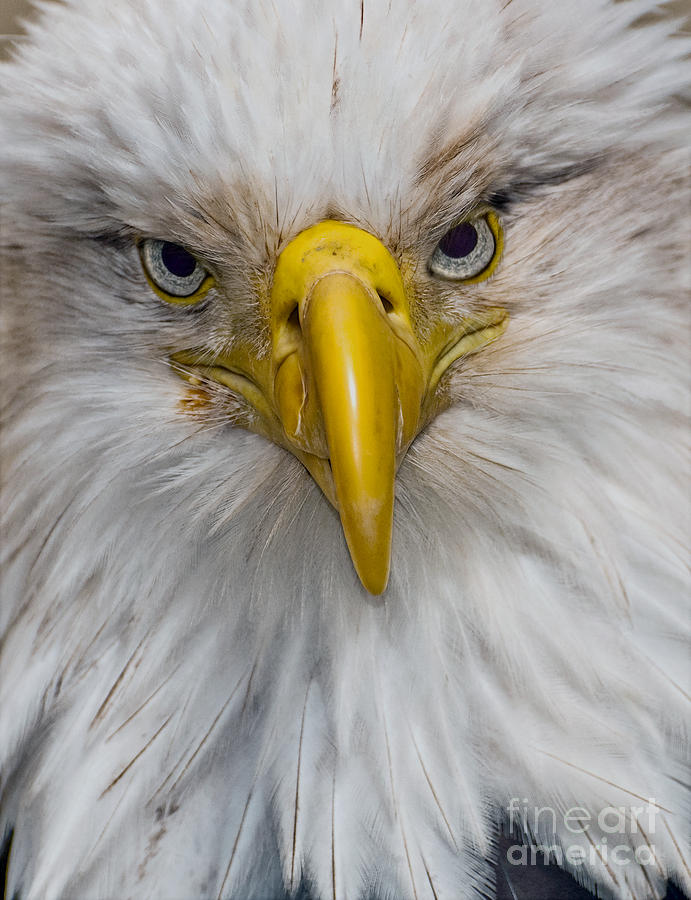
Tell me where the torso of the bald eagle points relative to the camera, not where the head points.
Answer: toward the camera
